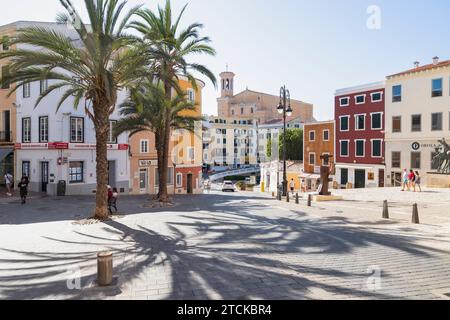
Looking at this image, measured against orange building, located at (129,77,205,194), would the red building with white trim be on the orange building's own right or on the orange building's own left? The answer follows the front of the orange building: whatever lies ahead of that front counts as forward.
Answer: on the orange building's own left

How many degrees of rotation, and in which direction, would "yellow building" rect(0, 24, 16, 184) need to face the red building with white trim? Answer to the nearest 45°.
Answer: approximately 45° to its left

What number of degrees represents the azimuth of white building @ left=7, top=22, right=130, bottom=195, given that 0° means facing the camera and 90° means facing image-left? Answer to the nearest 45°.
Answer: approximately 0°

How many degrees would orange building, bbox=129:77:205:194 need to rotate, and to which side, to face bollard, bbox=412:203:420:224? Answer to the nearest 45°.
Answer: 0° — it already faces it

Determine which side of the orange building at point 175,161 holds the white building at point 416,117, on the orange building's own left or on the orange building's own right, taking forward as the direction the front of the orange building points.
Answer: on the orange building's own left

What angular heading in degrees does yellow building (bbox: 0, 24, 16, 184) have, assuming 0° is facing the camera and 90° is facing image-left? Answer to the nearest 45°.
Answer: approximately 315°

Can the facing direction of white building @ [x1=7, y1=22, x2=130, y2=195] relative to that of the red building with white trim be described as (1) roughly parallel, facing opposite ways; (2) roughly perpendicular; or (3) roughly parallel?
roughly perpendicular

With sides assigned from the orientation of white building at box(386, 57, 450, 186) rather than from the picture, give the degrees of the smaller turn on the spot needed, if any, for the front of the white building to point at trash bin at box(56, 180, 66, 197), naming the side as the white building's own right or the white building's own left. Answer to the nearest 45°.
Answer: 0° — it already faces it

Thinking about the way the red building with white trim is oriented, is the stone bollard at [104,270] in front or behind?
in front

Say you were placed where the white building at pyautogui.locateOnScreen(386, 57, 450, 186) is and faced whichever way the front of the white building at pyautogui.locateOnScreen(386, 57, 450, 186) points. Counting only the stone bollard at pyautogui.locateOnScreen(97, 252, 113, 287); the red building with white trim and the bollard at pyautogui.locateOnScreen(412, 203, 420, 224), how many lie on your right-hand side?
1
